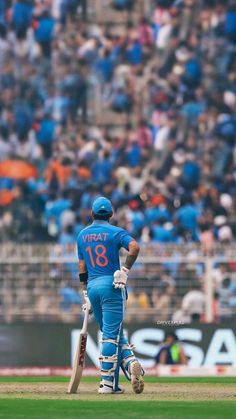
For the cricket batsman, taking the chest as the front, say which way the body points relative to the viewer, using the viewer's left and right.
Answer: facing away from the viewer
